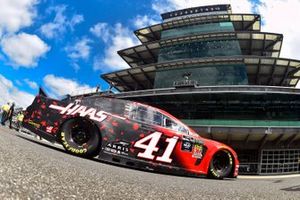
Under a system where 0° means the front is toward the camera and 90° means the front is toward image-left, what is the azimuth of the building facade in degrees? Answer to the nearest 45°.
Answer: approximately 0°

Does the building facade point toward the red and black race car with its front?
yes
